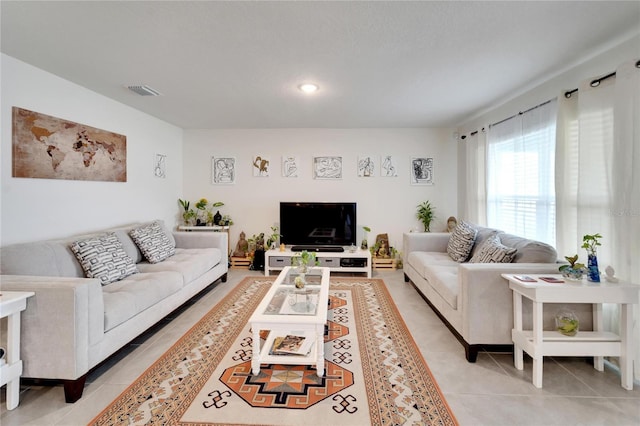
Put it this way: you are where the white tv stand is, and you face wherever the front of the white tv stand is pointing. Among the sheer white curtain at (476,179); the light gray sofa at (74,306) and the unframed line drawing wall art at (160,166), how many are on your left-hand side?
1

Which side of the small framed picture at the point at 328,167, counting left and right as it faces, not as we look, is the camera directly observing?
front

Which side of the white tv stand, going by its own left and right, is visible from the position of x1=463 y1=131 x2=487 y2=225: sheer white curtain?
left

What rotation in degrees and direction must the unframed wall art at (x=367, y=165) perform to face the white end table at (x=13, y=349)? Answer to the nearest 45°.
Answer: approximately 45° to its right

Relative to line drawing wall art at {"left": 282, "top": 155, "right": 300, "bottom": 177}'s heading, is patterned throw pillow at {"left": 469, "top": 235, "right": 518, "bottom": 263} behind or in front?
in front

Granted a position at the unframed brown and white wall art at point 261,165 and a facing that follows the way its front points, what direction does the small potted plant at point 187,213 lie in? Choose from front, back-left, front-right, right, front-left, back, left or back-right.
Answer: right

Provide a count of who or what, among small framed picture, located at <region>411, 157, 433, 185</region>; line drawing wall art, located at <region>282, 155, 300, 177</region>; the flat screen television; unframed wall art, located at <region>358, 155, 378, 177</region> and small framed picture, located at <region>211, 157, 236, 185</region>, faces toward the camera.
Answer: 5

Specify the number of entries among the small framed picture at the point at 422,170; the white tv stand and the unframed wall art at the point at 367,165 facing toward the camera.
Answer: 3

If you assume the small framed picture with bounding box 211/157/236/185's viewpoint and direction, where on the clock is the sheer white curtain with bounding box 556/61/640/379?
The sheer white curtain is roughly at 11 o'clock from the small framed picture.

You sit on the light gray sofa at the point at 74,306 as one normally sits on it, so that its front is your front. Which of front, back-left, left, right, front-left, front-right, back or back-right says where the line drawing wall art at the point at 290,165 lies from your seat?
left

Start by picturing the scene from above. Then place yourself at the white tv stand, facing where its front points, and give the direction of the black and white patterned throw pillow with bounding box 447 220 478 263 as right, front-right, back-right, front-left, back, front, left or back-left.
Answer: front-left

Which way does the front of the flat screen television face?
toward the camera

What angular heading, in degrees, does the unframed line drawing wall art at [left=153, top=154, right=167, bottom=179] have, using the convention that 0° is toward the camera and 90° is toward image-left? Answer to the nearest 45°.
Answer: approximately 315°

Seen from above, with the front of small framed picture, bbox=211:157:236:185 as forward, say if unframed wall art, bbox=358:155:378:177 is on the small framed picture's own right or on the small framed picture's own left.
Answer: on the small framed picture's own left

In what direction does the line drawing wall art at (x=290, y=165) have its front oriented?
toward the camera

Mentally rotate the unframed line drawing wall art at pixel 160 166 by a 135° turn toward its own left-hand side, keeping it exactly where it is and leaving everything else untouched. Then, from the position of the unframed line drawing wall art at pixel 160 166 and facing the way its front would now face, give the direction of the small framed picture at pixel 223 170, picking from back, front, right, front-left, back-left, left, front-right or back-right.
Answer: right

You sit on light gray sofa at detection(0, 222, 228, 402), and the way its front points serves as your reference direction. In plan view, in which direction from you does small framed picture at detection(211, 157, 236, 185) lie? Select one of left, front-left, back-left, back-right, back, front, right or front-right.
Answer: left

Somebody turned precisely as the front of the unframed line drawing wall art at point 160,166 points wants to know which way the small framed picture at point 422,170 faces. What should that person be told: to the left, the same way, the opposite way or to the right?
to the right

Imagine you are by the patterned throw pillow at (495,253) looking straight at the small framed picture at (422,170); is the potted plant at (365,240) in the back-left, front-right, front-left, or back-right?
front-left

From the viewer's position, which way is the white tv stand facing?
facing the viewer
